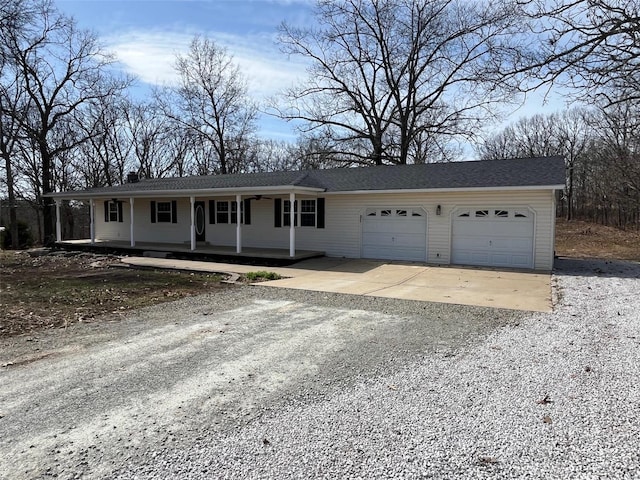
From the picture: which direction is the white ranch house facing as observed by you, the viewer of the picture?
facing the viewer and to the left of the viewer
